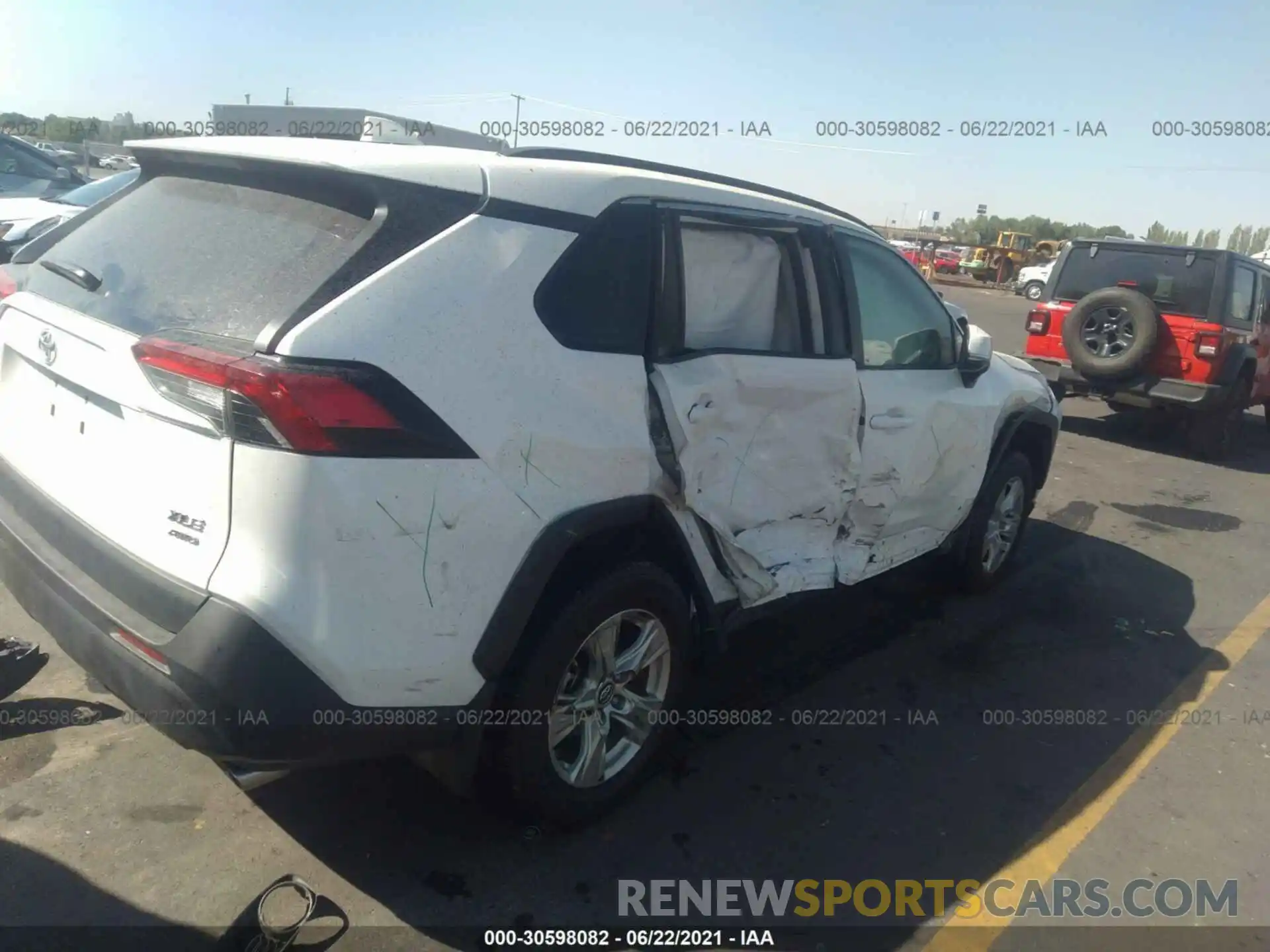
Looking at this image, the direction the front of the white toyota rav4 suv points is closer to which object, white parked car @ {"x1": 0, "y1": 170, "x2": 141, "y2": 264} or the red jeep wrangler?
the red jeep wrangler

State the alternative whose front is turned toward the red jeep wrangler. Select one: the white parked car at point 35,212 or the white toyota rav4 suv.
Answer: the white toyota rav4 suv

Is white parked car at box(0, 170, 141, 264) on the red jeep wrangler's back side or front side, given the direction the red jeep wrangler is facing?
on the back side

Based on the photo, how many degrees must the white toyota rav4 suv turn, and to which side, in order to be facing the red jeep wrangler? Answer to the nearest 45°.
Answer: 0° — it already faces it

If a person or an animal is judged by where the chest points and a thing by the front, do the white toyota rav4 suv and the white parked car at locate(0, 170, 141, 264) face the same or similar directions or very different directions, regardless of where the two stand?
very different directions

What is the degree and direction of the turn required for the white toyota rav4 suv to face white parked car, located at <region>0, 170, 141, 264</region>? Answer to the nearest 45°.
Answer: approximately 90° to its left

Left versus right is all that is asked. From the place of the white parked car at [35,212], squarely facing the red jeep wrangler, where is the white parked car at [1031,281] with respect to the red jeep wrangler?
left

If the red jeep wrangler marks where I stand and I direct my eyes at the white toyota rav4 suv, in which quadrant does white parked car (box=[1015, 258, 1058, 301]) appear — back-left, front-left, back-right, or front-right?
back-right

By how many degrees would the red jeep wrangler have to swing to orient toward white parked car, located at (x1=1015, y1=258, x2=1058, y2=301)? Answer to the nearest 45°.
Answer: approximately 45° to its left

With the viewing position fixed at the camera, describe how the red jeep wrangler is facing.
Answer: facing away from the viewer and to the right of the viewer

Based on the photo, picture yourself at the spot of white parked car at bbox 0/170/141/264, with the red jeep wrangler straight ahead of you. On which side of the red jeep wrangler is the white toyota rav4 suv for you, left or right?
right

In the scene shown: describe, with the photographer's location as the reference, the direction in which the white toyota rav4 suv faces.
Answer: facing away from the viewer and to the right of the viewer
